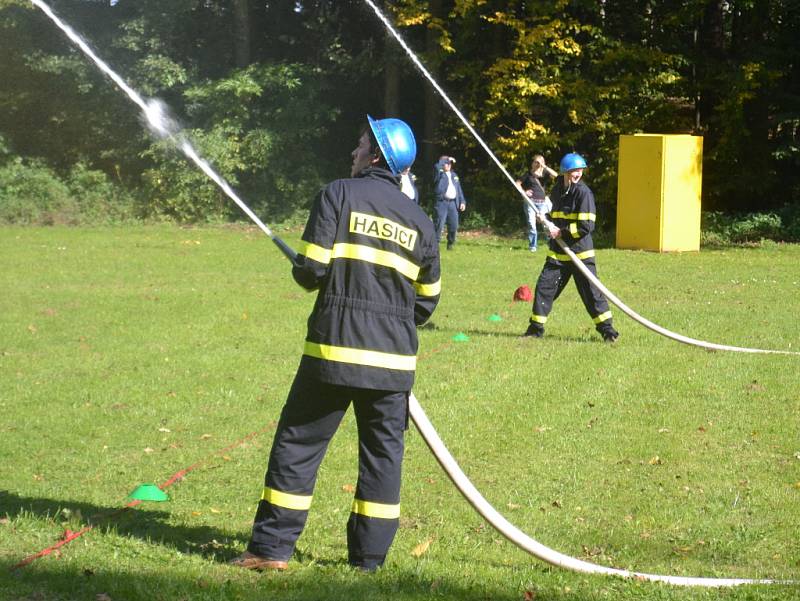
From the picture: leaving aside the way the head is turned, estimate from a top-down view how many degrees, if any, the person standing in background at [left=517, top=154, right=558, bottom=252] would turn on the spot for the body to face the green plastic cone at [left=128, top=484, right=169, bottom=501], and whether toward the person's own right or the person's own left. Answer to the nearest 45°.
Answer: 0° — they already face it

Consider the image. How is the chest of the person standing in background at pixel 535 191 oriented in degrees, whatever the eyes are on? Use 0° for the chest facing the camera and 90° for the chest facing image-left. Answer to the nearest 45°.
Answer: approximately 0°

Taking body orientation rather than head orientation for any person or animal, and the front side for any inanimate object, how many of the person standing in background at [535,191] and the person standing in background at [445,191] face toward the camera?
2

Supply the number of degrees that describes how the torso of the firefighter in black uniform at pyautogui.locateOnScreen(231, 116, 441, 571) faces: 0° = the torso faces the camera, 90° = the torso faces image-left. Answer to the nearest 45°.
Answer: approximately 135°

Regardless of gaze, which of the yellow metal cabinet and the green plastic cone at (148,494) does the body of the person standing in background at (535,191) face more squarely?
the green plastic cone

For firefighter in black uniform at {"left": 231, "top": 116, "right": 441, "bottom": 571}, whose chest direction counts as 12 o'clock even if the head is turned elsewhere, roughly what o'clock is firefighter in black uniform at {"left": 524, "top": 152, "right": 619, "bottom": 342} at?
firefighter in black uniform at {"left": 524, "top": 152, "right": 619, "bottom": 342} is roughly at 2 o'clock from firefighter in black uniform at {"left": 231, "top": 116, "right": 441, "bottom": 571}.

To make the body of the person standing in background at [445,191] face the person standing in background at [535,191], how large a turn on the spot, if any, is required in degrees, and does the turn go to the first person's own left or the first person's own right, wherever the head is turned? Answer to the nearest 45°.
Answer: approximately 90° to the first person's own left

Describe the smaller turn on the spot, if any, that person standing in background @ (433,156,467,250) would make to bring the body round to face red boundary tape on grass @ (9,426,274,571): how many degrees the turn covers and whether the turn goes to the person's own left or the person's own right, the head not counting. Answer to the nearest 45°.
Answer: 0° — they already face it
